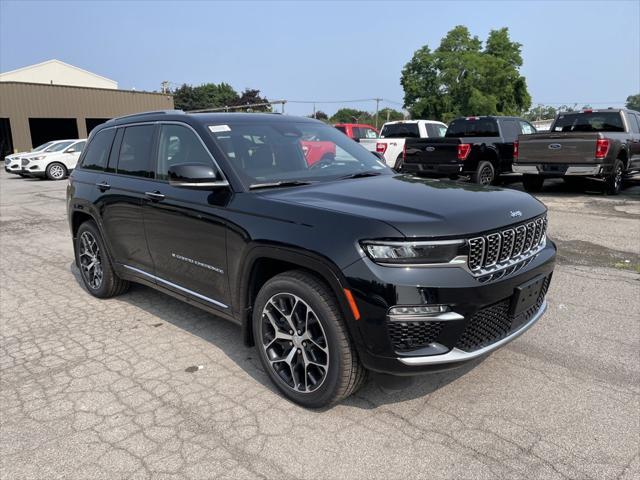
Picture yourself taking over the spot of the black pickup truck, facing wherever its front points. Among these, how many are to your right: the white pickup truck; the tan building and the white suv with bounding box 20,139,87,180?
0

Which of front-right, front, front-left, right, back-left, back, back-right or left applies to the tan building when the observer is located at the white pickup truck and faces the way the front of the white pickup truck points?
left

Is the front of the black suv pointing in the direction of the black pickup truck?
no

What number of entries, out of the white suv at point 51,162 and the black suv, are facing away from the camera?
0

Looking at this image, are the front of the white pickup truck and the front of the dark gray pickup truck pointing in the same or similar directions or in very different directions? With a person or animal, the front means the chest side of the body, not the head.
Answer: same or similar directions

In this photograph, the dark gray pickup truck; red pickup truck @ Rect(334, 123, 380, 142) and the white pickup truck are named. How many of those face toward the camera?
0

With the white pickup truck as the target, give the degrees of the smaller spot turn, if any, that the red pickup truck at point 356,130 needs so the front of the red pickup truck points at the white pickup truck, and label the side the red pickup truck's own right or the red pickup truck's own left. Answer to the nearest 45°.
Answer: approximately 90° to the red pickup truck's own right

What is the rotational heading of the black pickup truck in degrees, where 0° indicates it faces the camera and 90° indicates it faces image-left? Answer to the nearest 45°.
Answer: approximately 225°

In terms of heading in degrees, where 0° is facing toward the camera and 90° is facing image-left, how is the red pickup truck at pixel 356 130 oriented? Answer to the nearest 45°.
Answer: approximately 225°

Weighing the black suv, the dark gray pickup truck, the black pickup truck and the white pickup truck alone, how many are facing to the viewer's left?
0

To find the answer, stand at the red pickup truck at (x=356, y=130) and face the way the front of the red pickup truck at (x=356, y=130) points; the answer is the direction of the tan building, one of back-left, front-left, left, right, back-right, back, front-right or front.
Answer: left

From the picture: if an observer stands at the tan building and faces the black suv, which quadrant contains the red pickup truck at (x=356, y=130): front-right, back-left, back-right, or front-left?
front-left

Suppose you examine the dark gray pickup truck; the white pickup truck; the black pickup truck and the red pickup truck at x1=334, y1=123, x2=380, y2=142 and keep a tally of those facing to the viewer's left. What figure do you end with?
0

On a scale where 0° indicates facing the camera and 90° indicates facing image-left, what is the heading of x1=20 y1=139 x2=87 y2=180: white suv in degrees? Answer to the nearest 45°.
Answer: approximately 45°

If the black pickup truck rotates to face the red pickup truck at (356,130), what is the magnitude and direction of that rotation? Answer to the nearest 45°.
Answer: approximately 90° to its left

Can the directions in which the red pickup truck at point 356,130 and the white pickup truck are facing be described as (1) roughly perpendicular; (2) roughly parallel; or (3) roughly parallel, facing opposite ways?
roughly parallel

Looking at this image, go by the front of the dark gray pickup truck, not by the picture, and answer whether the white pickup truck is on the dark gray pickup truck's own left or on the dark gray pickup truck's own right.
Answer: on the dark gray pickup truck's own left

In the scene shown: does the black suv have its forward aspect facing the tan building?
no

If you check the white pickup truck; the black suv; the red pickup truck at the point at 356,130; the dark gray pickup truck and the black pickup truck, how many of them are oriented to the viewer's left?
0
